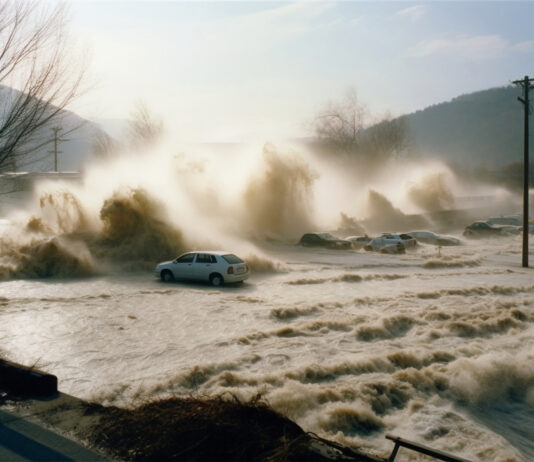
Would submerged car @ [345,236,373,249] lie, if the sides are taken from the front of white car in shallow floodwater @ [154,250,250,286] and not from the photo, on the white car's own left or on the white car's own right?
on the white car's own right

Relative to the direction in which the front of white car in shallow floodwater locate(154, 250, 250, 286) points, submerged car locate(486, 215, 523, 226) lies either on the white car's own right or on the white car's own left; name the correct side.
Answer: on the white car's own right

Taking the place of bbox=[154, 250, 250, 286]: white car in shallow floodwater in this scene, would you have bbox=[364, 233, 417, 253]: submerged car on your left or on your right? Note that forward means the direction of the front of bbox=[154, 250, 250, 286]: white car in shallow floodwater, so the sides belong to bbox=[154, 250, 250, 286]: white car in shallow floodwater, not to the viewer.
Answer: on your right

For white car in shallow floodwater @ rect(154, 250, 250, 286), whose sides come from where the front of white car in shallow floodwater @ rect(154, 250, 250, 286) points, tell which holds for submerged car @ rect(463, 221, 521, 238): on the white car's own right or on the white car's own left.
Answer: on the white car's own right

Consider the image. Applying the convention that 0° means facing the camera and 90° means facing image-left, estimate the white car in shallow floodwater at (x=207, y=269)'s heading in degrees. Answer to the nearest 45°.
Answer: approximately 135°

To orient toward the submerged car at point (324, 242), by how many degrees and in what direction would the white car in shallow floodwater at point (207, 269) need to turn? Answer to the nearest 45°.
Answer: approximately 90° to its right

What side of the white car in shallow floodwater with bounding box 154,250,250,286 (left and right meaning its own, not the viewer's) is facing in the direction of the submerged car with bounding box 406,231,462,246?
right
